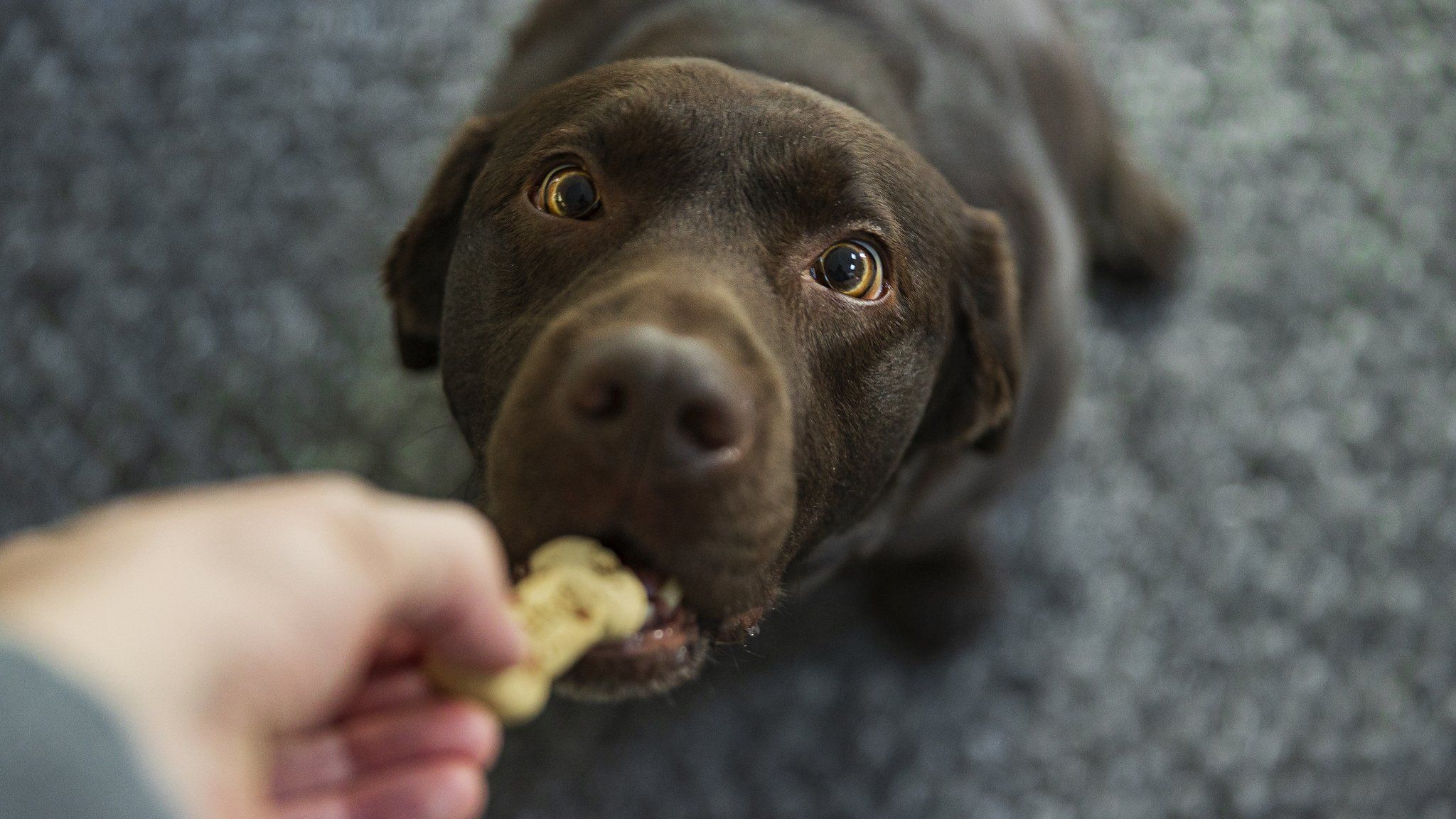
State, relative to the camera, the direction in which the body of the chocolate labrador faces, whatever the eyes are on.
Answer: toward the camera
